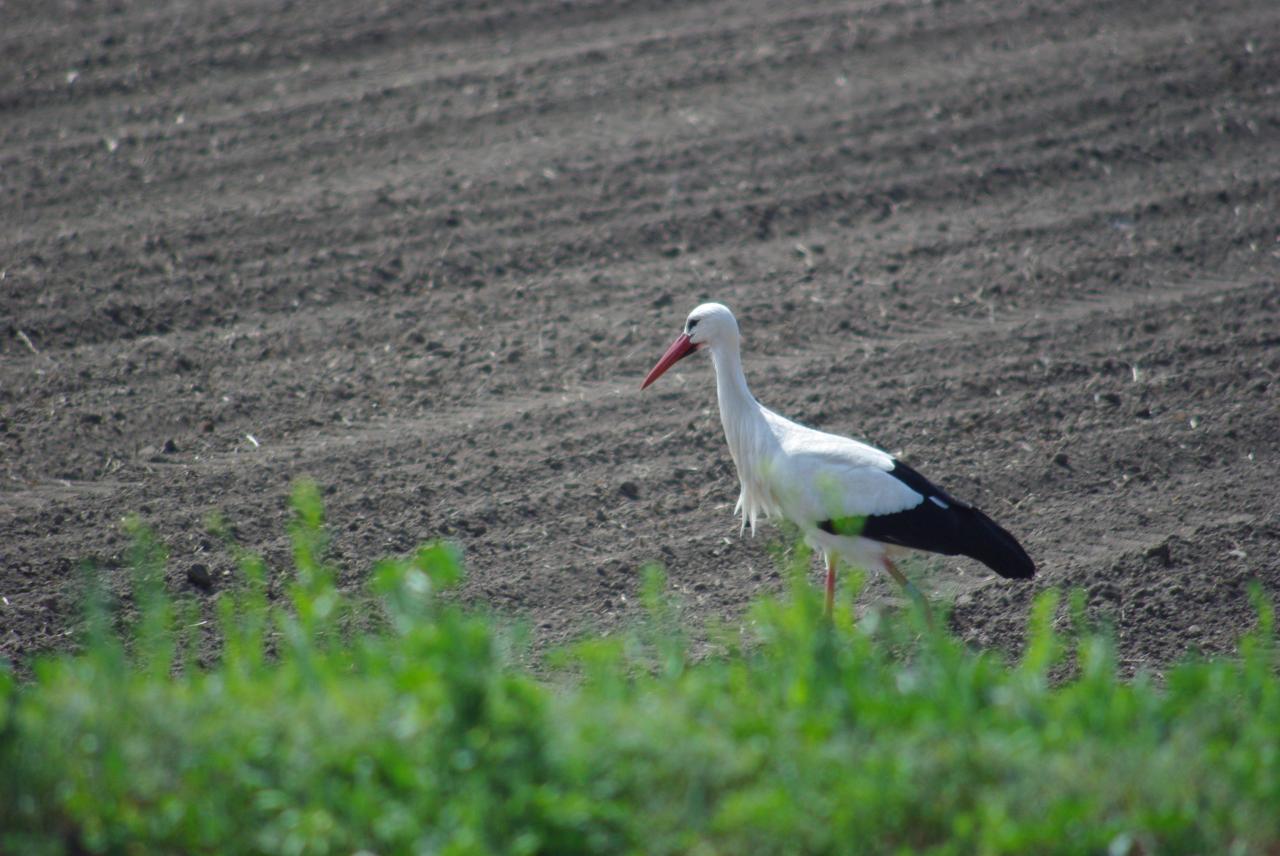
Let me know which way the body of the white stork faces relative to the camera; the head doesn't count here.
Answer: to the viewer's left
